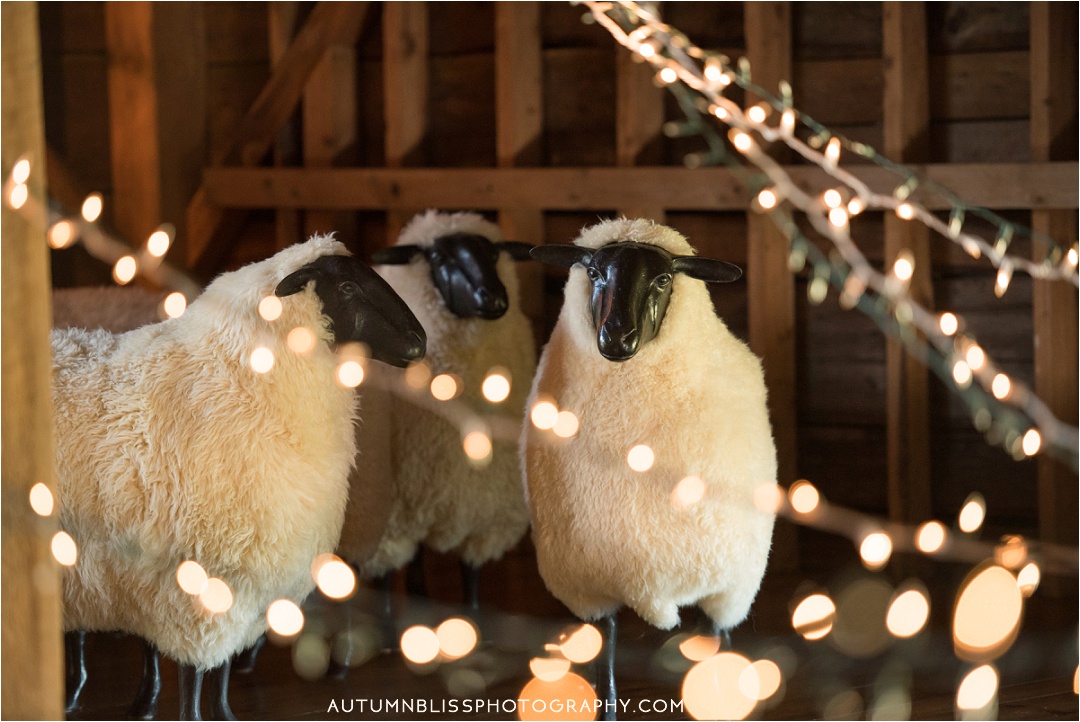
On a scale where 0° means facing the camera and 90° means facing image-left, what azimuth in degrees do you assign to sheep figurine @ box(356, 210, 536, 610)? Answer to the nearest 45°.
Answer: approximately 315°

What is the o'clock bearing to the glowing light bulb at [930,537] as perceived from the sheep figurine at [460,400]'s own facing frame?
The glowing light bulb is roughly at 11 o'clock from the sheep figurine.

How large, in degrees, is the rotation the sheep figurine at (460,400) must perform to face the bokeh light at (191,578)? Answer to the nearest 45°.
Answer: approximately 90° to its right

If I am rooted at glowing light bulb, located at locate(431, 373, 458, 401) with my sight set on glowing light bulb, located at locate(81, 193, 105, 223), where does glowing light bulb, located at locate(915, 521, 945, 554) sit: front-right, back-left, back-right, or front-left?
back-left

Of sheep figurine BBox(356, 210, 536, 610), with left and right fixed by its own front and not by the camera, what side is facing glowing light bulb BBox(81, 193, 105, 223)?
right

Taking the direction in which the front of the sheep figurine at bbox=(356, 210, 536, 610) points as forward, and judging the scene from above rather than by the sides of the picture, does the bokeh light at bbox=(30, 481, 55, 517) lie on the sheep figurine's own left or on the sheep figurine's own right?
on the sheep figurine's own right

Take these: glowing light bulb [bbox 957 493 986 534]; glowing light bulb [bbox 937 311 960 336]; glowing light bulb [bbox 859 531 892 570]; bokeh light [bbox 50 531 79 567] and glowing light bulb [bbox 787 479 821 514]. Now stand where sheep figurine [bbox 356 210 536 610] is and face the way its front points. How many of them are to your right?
1

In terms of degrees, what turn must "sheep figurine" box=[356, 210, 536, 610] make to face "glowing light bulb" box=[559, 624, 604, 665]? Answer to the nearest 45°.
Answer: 0° — it already faces it

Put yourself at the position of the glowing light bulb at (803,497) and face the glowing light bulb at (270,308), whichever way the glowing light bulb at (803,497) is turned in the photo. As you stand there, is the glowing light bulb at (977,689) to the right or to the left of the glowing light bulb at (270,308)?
left

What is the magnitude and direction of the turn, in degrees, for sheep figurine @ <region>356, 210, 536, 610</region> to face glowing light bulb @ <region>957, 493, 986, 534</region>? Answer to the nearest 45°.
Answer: approximately 45° to its left

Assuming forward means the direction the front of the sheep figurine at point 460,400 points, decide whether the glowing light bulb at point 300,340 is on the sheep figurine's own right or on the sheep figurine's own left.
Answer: on the sheep figurine's own right

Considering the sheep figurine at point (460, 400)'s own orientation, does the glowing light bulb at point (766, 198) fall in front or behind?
in front
